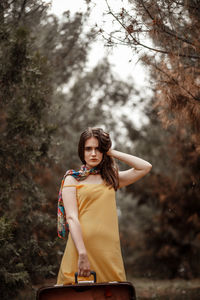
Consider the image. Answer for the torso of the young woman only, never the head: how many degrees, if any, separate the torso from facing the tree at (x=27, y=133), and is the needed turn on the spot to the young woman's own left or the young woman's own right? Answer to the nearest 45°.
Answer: approximately 180°

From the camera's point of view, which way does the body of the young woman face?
toward the camera
